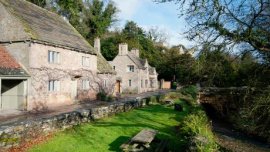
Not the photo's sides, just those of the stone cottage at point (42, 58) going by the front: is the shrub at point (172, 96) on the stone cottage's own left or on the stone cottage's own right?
on the stone cottage's own left

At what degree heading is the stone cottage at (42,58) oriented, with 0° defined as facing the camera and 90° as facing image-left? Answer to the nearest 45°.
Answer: approximately 315°
